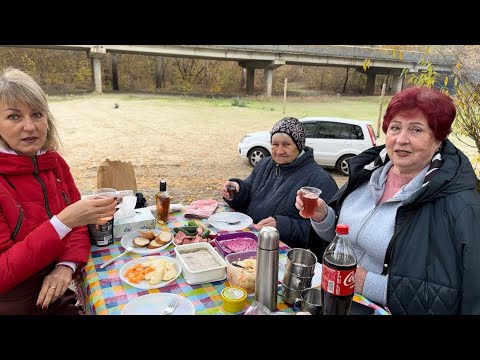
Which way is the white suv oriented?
to the viewer's left

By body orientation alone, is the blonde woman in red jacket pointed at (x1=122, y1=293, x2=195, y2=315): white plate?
yes

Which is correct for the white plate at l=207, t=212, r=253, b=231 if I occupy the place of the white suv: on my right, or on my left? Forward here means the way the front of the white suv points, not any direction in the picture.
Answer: on my left

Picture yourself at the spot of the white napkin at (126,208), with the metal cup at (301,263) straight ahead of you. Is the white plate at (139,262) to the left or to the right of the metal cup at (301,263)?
right

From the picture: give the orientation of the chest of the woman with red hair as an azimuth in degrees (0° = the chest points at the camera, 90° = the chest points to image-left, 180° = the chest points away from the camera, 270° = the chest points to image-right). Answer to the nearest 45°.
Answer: approximately 45°

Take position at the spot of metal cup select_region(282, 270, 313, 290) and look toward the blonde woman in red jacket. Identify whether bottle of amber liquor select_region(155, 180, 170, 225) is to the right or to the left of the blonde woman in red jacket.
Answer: right

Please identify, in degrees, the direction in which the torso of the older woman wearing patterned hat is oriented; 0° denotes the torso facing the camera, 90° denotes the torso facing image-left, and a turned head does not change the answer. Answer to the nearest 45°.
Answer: approximately 45°

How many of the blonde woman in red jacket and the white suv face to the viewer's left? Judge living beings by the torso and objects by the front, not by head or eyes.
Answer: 1

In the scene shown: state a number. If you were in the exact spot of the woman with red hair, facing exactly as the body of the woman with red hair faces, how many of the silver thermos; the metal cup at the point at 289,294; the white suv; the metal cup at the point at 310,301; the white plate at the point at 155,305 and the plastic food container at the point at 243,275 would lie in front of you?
5

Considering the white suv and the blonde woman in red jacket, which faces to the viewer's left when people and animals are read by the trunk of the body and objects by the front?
the white suv
